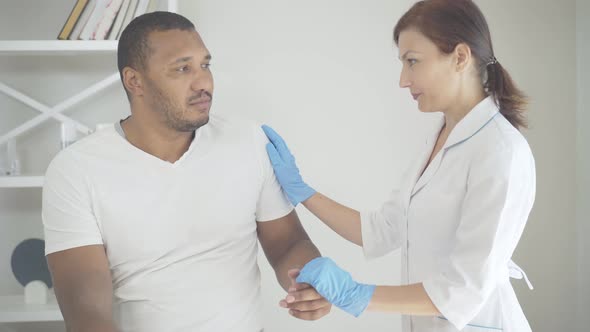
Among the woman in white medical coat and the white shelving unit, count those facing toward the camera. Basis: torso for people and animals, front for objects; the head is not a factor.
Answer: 1

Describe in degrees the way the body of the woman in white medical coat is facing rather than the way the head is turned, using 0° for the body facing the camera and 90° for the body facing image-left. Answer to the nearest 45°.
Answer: approximately 90°

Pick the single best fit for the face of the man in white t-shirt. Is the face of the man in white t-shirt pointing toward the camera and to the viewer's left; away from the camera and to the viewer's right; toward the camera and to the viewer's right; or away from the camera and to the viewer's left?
toward the camera and to the viewer's right

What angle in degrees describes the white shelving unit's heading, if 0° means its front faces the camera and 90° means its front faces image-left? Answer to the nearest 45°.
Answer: approximately 0°
